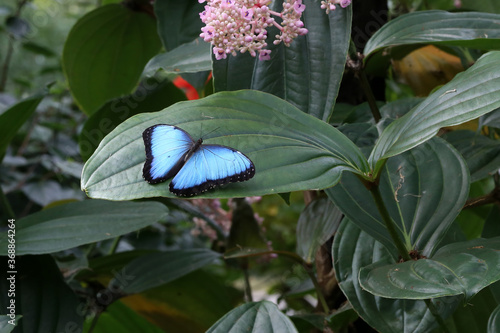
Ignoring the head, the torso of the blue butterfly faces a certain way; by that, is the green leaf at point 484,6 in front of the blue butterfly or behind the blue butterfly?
in front

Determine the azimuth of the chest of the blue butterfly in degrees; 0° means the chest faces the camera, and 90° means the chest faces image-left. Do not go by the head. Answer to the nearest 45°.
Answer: approximately 225°
